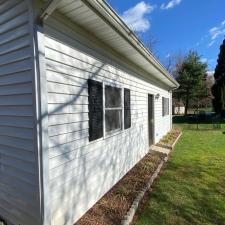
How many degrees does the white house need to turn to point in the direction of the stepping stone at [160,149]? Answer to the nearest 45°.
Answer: approximately 90° to its left

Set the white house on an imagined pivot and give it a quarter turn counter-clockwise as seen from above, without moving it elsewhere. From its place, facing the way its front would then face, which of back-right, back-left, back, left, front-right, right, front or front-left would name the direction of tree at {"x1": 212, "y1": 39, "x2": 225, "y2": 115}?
front

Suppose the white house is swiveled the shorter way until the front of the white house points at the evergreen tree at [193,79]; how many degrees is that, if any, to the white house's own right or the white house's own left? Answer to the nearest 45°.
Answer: approximately 90° to the white house's own left

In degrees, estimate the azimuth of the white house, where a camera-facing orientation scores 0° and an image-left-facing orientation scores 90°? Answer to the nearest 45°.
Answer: approximately 315°

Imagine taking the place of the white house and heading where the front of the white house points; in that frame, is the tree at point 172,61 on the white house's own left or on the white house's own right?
on the white house's own left

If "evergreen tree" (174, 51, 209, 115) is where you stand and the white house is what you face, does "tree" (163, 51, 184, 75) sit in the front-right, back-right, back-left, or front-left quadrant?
back-right
